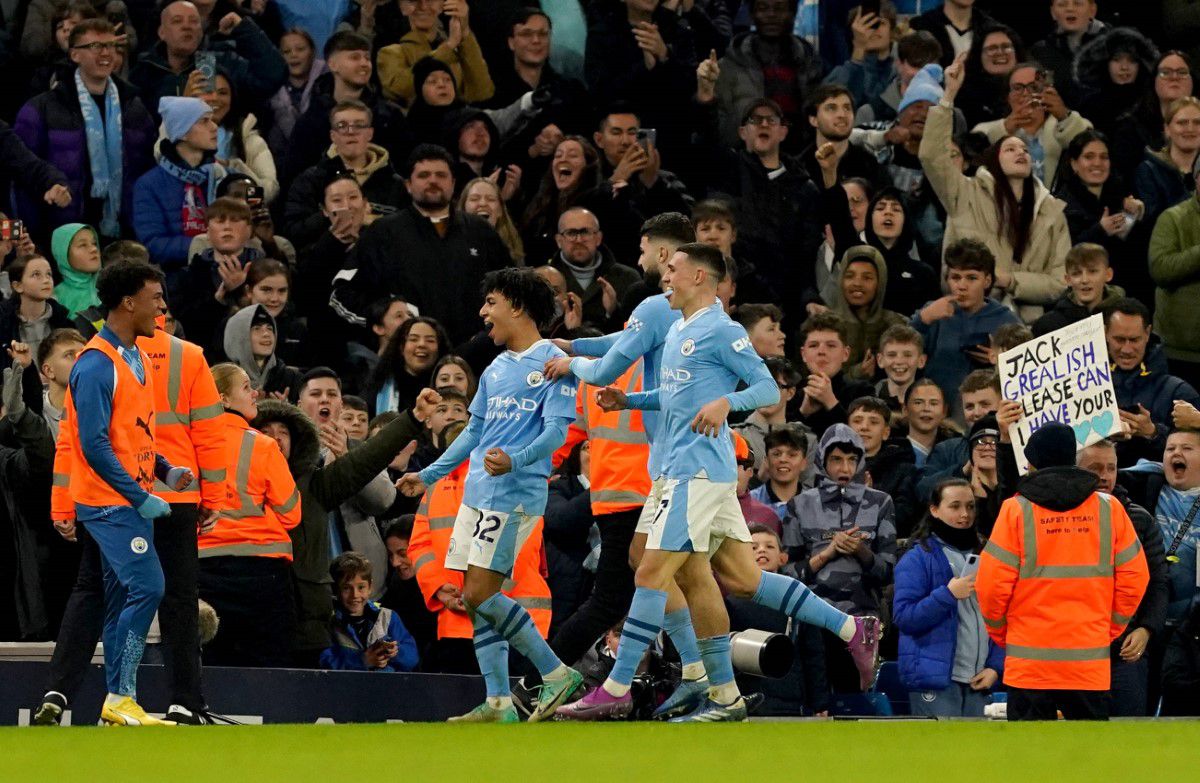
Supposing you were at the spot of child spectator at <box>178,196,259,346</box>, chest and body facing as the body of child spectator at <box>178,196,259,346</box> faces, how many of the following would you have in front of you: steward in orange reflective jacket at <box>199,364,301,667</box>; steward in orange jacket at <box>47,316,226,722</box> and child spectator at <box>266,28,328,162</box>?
2

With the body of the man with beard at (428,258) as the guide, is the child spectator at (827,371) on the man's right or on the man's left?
on the man's left

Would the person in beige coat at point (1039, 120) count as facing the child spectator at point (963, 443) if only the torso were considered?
yes

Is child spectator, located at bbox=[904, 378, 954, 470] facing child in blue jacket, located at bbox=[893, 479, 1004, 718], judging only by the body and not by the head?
yes

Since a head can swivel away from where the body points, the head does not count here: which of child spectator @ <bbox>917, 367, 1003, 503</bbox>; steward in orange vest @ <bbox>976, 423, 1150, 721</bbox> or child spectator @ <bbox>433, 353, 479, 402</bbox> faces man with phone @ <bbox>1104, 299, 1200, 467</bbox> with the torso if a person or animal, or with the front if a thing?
the steward in orange vest

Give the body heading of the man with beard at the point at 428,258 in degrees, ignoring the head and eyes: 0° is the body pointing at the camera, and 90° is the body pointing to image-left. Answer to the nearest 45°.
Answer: approximately 0°

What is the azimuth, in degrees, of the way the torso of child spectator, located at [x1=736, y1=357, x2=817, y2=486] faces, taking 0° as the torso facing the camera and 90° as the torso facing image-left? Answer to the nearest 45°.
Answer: approximately 45°

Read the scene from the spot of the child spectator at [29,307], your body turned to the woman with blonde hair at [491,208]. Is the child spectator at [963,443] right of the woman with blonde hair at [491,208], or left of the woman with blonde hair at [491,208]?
right
